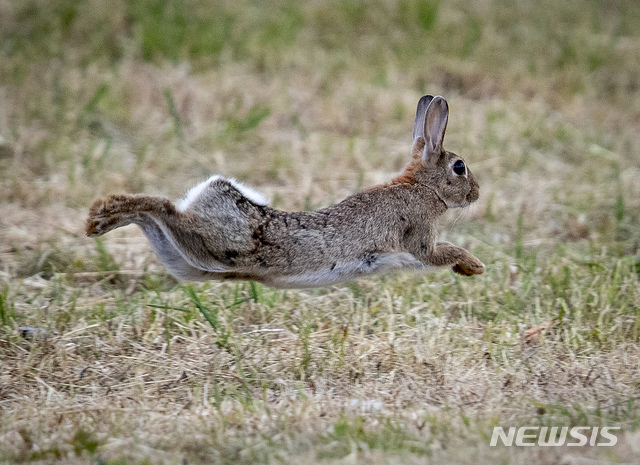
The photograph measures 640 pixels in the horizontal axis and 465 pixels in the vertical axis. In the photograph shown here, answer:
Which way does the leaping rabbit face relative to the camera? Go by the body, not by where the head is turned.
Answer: to the viewer's right
